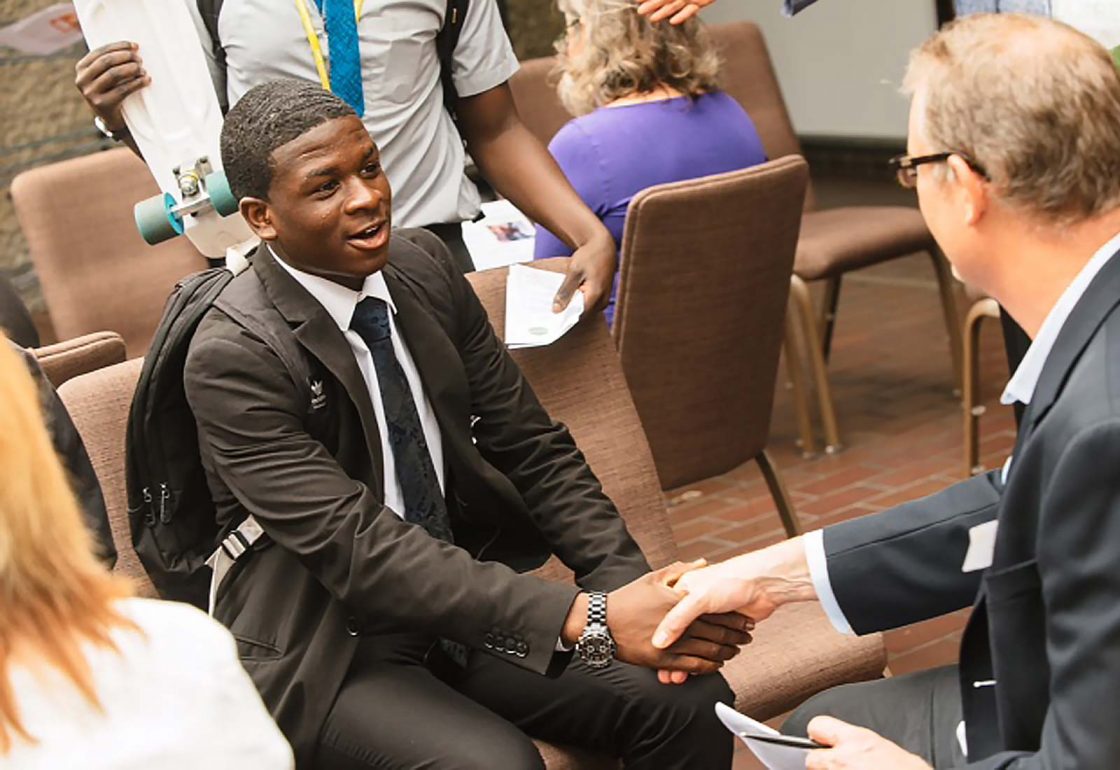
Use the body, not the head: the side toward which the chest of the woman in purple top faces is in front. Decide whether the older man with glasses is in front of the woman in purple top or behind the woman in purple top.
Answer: behind

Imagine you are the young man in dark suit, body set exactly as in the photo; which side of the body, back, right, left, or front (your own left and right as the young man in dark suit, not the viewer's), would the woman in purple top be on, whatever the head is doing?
left

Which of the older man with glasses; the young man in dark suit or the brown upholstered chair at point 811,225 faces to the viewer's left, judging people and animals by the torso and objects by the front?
the older man with glasses

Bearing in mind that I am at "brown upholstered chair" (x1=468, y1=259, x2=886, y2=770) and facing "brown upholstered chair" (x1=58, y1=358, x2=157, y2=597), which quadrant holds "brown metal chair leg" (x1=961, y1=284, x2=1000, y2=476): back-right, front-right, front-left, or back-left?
back-right

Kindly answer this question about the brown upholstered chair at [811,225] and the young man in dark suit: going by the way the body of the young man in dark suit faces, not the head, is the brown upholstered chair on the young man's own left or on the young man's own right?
on the young man's own left

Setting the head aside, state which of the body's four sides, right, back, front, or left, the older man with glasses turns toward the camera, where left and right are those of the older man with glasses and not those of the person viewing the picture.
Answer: left

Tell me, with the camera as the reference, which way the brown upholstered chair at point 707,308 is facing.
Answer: facing away from the viewer and to the left of the viewer

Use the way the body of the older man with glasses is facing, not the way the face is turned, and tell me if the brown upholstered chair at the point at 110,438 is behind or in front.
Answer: in front

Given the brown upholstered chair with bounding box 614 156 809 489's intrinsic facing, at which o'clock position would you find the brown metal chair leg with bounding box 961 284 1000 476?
the brown metal chair leg with bounding box 961 284 1000 476 is roughly at 3 o'clock from the brown upholstered chair with bounding box 614 156 809 489.
